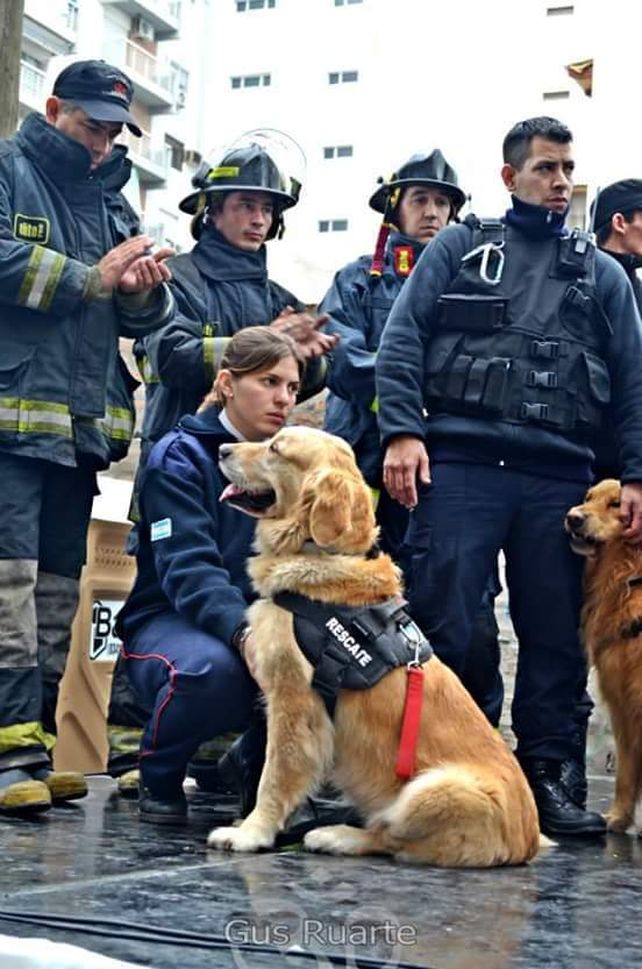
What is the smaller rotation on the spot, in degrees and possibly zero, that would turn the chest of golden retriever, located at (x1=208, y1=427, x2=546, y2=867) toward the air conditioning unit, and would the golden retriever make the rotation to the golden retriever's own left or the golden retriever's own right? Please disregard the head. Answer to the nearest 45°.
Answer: approximately 90° to the golden retriever's own right

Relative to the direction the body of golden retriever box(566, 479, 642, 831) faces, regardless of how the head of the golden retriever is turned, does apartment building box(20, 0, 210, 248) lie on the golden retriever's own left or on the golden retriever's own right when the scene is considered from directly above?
on the golden retriever's own right

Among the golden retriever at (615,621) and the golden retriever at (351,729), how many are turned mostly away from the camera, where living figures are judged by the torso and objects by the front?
0

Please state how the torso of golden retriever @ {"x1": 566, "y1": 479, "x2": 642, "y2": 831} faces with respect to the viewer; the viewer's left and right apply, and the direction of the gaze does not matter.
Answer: facing the viewer and to the left of the viewer

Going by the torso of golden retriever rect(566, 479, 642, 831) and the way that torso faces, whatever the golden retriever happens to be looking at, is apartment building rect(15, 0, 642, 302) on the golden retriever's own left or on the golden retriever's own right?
on the golden retriever's own right

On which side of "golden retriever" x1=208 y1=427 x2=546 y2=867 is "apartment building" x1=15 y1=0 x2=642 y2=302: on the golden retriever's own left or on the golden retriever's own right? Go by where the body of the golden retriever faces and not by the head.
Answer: on the golden retriever's own right

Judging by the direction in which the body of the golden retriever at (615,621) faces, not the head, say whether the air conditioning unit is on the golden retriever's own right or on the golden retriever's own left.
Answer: on the golden retriever's own right

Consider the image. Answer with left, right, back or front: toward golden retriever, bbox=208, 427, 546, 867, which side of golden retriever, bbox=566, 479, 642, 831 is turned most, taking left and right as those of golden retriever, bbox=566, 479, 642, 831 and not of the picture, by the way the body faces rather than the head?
front

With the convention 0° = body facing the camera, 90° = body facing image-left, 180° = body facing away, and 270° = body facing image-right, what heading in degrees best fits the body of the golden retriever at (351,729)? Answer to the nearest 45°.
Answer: approximately 90°
